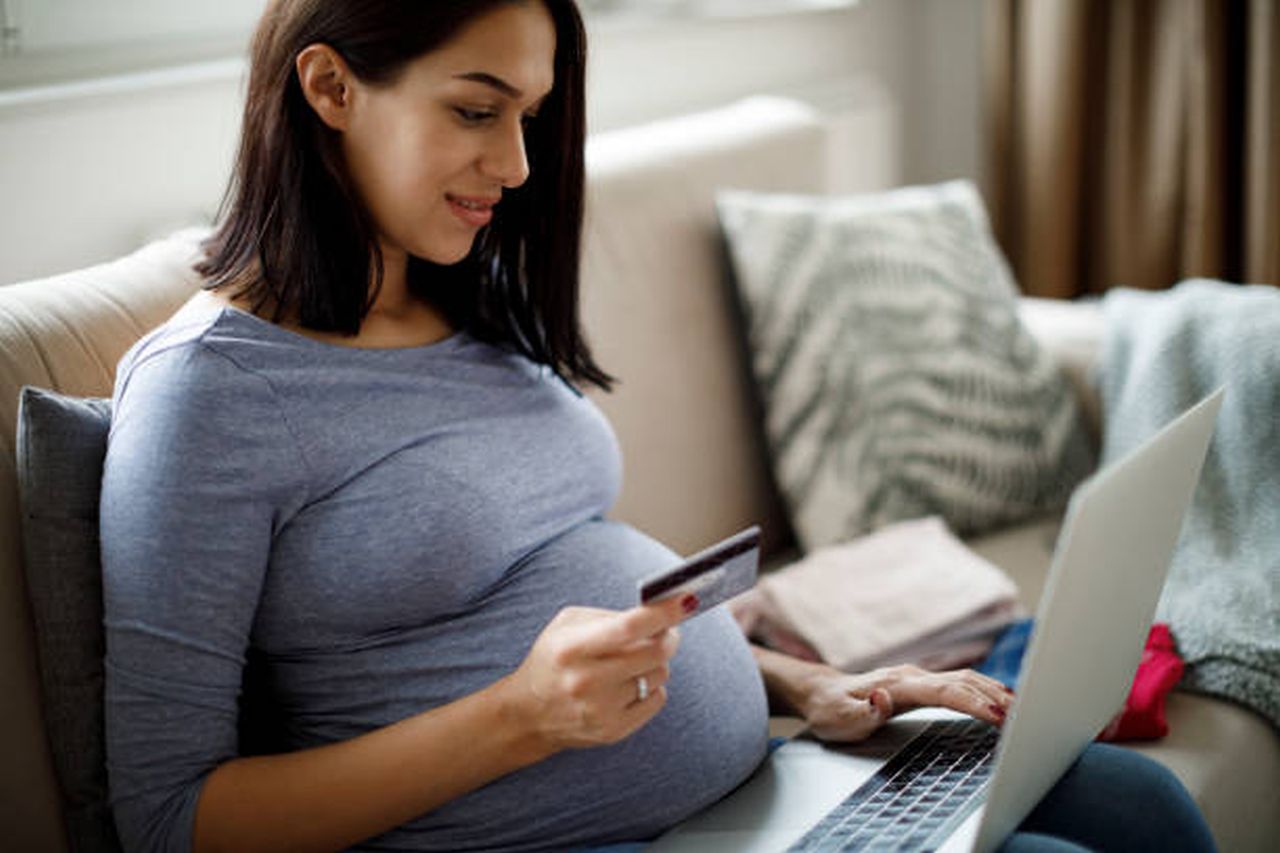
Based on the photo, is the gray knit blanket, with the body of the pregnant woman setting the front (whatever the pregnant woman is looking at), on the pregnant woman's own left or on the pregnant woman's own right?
on the pregnant woman's own left

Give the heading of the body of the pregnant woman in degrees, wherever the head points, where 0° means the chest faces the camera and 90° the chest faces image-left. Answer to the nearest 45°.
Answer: approximately 315°

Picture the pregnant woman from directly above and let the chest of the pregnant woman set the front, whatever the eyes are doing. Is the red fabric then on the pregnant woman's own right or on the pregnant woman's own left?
on the pregnant woman's own left

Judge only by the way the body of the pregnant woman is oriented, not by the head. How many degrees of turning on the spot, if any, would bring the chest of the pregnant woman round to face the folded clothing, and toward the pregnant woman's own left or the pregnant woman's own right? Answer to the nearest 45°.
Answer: approximately 90° to the pregnant woman's own left
